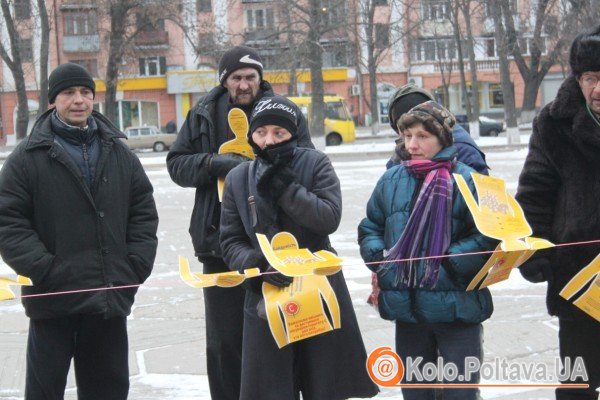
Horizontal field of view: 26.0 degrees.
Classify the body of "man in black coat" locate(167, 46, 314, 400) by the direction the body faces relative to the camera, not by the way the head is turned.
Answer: toward the camera

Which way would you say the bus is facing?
to the viewer's right

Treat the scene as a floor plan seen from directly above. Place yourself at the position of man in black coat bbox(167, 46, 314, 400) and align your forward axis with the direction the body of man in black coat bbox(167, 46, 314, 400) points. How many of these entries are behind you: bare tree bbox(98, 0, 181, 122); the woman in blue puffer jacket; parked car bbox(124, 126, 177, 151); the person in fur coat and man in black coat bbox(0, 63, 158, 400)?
2

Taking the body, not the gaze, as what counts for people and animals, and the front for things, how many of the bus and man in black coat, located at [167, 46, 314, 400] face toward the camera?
1

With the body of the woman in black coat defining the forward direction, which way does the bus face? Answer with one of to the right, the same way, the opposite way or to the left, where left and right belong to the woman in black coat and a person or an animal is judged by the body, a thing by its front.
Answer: to the left

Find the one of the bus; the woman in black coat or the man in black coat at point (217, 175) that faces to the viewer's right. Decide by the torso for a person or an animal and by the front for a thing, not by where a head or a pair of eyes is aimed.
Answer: the bus

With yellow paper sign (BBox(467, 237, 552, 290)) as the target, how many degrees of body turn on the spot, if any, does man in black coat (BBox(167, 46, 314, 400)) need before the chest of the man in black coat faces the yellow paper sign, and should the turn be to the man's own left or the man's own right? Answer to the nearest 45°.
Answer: approximately 45° to the man's own left

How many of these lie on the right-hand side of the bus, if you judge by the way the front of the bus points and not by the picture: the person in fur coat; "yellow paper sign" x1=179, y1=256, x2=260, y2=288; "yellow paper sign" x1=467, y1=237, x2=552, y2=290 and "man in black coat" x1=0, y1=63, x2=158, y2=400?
4

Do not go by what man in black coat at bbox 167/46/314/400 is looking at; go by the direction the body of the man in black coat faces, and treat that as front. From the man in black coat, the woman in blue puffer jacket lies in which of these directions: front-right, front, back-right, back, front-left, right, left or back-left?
front-left

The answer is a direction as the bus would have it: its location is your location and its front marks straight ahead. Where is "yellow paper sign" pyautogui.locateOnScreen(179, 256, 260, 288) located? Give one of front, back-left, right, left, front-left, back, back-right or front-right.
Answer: right

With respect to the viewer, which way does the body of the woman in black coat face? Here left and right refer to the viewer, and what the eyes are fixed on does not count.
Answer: facing the viewer

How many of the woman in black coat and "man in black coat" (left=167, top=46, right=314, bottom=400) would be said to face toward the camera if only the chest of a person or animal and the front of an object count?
2

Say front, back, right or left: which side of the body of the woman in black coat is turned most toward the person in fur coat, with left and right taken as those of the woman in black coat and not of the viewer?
left

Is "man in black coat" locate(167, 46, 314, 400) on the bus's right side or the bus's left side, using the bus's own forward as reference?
on its right

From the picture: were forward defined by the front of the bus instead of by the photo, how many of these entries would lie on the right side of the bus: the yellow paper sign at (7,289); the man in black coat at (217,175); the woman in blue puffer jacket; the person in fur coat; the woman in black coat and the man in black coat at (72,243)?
6

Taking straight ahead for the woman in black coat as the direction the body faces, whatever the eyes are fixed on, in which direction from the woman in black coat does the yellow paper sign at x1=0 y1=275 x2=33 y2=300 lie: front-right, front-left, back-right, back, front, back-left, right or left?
right

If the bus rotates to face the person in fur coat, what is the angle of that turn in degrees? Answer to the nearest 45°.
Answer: approximately 90° to its right

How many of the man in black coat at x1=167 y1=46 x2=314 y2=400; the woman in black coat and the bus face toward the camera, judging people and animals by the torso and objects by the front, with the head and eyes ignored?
2

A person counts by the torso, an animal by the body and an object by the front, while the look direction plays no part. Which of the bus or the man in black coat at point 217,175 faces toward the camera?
the man in black coat

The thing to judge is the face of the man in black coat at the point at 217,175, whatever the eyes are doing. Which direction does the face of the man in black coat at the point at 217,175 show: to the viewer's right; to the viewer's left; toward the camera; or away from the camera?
toward the camera
